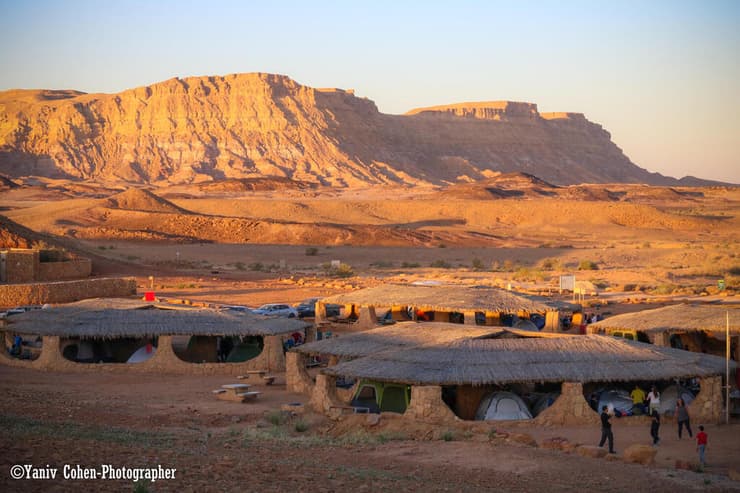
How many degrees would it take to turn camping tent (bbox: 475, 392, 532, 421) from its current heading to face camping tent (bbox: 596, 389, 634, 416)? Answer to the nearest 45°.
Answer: approximately 135° to its left

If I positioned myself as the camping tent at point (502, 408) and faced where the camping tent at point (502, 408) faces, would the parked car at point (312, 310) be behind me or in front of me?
behind

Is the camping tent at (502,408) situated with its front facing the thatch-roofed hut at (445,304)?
no

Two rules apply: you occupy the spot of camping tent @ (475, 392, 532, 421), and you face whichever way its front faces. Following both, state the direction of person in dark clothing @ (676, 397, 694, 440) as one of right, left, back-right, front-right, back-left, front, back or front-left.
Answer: left

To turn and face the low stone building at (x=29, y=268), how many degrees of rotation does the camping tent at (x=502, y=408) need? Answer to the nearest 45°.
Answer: approximately 135° to its right

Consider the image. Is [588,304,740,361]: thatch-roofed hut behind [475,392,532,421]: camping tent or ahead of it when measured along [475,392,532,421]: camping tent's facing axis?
behind

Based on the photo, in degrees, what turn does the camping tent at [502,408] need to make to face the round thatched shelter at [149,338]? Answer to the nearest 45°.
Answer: approximately 135° to its right

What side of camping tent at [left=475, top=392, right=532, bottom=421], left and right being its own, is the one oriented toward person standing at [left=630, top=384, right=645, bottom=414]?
left

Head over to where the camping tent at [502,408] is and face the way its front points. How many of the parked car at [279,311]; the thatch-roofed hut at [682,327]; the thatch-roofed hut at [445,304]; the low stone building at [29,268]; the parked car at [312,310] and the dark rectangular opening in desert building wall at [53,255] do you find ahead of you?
0

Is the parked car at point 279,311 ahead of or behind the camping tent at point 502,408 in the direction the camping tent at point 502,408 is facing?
behind

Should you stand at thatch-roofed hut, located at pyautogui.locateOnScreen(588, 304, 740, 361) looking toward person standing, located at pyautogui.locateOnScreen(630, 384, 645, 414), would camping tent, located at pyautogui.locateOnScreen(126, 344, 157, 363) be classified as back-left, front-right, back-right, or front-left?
front-right

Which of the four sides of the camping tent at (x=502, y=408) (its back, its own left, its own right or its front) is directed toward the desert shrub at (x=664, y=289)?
back

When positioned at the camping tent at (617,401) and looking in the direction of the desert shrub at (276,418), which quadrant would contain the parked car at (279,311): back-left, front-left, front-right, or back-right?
front-right

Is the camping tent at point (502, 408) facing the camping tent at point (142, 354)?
no

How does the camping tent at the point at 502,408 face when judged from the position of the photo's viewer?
facing the viewer

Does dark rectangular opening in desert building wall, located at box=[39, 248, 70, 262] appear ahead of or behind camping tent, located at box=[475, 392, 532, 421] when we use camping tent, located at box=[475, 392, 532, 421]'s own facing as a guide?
behind

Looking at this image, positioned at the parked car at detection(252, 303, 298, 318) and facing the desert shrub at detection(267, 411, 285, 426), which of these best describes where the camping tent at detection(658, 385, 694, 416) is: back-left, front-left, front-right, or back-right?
front-left

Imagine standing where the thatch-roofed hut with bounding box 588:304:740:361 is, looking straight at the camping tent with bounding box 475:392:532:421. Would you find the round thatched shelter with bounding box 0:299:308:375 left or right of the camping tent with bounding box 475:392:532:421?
right

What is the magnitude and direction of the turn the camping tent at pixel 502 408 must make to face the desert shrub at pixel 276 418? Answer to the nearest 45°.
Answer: approximately 90° to its right

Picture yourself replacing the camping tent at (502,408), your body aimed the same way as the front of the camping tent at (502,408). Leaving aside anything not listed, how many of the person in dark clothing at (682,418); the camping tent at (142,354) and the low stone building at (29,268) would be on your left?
1
